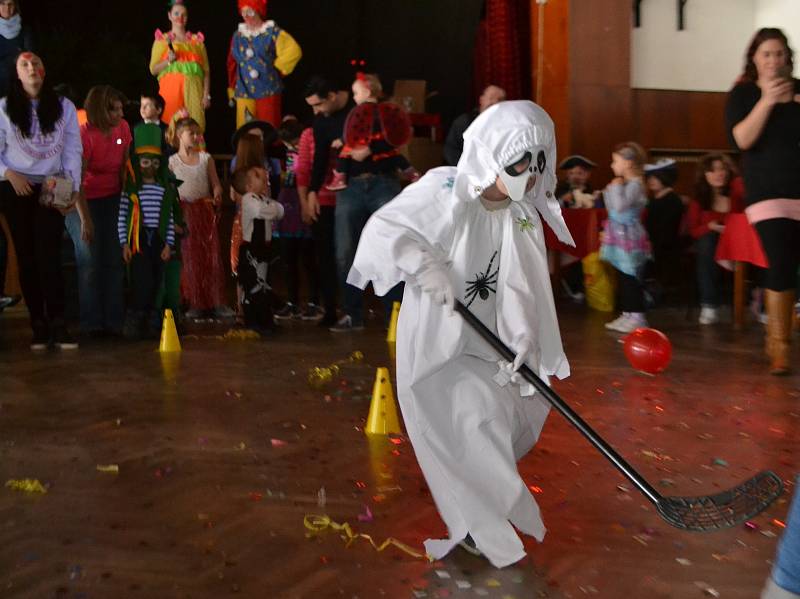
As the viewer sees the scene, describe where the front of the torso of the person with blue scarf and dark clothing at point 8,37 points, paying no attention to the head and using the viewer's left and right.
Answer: facing the viewer

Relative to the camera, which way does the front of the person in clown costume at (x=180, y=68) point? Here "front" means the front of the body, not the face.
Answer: toward the camera

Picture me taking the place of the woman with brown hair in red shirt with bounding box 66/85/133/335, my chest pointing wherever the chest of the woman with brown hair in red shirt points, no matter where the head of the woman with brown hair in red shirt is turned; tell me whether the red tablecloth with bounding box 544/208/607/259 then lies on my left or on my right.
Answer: on my left

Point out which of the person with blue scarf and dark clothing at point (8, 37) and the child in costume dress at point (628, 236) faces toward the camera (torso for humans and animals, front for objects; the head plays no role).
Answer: the person with blue scarf and dark clothing

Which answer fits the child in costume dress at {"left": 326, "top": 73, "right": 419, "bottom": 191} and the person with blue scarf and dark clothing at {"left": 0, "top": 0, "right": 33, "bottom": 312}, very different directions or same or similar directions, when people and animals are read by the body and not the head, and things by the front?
very different directions

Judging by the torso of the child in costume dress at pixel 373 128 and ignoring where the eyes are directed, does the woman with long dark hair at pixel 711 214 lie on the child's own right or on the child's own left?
on the child's own right

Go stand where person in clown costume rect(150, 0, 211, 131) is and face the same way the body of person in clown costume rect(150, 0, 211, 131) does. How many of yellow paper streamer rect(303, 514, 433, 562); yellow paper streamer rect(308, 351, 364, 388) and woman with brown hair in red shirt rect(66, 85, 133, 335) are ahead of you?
3

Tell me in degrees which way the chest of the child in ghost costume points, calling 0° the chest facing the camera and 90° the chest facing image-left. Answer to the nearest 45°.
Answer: approximately 315°

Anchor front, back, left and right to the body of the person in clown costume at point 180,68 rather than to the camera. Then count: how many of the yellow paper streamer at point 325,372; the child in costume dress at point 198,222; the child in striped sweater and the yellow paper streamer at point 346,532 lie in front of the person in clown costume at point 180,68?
4

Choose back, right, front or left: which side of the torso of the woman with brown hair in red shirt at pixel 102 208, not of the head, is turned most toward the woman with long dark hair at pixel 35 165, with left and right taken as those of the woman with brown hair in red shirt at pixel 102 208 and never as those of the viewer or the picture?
right

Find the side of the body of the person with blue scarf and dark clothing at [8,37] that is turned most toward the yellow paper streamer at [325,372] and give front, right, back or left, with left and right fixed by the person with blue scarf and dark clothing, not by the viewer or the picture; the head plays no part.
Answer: front

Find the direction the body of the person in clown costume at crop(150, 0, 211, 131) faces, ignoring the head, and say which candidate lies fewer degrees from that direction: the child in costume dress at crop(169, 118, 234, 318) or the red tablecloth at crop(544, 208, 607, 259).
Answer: the child in costume dress

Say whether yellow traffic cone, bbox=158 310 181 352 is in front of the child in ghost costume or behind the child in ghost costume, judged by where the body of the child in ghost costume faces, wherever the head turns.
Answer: behind
